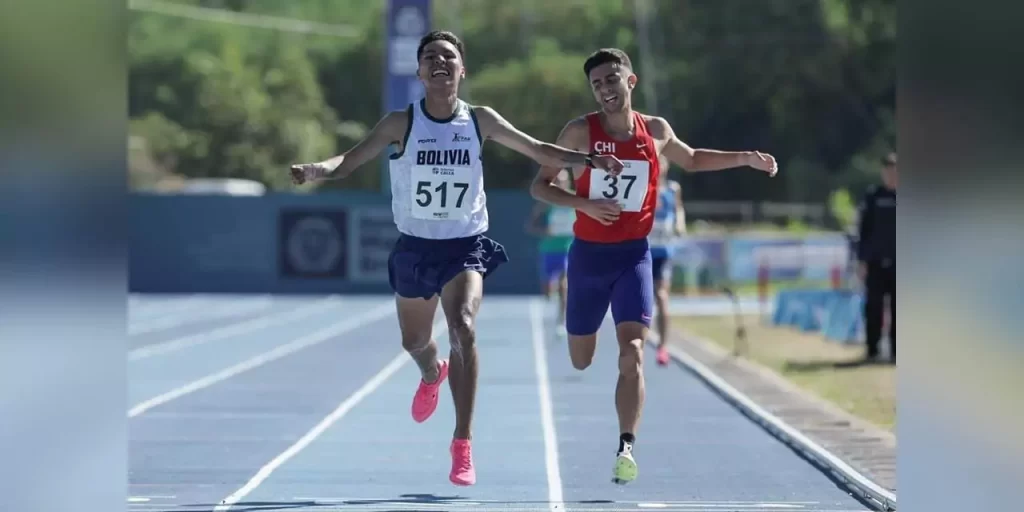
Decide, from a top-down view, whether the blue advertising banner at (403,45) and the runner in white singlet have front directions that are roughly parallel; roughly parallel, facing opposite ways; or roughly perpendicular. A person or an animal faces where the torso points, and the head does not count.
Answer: roughly parallel

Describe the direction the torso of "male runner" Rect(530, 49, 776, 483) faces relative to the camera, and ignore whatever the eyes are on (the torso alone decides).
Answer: toward the camera

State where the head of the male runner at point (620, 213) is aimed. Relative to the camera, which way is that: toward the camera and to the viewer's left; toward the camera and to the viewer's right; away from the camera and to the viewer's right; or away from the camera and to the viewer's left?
toward the camera and to the viewer's left

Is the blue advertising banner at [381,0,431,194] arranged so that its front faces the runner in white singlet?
yes

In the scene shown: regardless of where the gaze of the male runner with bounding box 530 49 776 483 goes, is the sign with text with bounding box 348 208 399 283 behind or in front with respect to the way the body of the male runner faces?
behind

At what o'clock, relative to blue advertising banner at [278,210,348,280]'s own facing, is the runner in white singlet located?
The runner in white singlet is roughly at 12 o'clock from the blue advertising banner.

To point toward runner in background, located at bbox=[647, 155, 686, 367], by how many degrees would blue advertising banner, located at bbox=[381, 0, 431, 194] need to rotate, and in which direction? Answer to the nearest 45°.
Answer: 0° — it already faces them

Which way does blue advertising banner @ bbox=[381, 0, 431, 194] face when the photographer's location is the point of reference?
facing the viewer

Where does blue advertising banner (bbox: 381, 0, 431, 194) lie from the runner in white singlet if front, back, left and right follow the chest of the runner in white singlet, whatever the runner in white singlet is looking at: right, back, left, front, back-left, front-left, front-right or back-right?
back

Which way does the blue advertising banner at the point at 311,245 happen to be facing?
toward the camera
